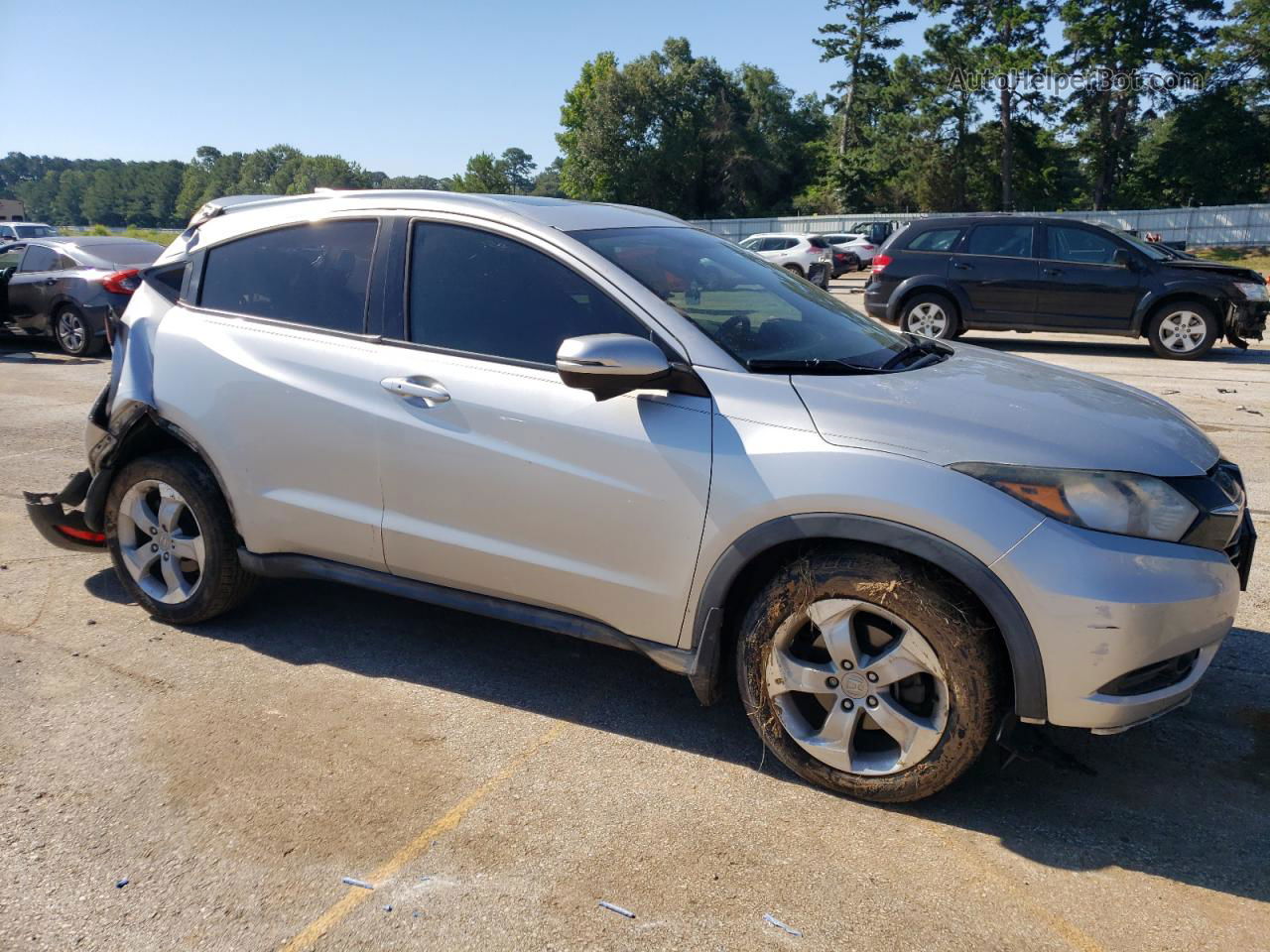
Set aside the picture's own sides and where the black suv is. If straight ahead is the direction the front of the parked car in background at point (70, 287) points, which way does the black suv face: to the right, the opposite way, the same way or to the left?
the opposite way

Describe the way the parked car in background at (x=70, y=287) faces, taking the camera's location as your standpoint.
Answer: facing away from the viewer and to the left of the viewer

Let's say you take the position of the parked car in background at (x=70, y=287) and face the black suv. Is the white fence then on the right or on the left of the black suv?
left

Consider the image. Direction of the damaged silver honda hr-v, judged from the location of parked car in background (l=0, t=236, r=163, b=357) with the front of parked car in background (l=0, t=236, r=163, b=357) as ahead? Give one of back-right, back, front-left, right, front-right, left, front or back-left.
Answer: back-left

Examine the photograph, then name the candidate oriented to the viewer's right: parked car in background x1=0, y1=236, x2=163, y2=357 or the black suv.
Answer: the black suv

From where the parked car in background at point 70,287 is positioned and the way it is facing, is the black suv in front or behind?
behind

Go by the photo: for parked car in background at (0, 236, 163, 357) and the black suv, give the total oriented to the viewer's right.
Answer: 1

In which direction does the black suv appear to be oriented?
to the viewer's right

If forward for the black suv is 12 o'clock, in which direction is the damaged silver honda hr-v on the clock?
The damaged silver honda hr-v is roughly at 3 o'clock from the black suv.

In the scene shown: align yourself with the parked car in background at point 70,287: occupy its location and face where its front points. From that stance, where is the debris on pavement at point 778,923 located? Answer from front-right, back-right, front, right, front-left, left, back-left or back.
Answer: back-left
